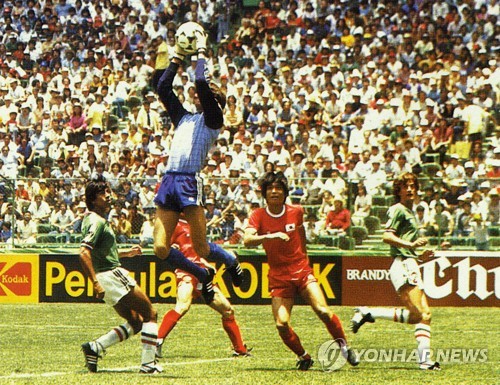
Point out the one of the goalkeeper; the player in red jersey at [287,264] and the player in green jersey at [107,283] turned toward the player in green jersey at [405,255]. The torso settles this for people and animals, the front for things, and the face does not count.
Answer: the player in green jersey at [107,283]

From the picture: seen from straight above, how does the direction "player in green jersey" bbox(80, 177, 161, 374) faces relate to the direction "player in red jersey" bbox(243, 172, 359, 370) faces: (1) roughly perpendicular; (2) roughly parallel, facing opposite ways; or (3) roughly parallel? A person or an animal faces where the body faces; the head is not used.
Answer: roughly perpendicular

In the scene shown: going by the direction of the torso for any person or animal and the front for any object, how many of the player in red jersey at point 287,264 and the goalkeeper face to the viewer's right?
0

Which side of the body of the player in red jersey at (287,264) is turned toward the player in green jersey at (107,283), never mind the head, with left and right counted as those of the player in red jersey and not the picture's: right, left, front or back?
right

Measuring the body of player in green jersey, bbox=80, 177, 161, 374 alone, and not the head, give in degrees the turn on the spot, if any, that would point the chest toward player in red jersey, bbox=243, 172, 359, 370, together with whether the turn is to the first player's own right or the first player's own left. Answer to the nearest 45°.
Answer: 0° — they already face them

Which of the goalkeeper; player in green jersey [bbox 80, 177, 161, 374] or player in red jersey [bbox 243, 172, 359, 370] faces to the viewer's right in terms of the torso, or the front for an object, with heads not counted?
the player in green jersey

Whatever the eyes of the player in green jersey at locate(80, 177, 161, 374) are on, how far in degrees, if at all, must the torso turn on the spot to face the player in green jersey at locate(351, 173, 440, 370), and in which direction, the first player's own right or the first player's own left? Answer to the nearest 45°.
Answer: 0° — they already face them

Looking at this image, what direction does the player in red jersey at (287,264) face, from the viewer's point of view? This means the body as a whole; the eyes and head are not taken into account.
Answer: toward the camera

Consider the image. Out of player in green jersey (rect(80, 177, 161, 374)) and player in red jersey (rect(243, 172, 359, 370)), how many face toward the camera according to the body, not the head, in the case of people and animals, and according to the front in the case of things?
1

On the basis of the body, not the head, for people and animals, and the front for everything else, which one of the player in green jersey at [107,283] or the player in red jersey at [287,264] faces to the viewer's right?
the player in green jersey

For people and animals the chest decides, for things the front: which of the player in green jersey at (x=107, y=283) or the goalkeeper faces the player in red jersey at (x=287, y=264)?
the player in green jersey

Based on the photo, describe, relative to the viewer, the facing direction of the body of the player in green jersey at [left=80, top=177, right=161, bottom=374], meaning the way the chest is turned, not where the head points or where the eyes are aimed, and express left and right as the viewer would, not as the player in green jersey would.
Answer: facing to the right of the viewer

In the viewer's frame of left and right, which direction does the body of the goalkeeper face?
facing the viewer and to the left of the viewer

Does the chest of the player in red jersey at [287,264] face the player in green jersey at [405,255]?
no

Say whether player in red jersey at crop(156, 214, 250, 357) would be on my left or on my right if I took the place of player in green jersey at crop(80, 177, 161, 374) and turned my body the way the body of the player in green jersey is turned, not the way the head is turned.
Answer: on my left

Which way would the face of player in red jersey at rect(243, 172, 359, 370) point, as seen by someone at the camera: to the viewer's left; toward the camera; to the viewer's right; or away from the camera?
toward the camera
